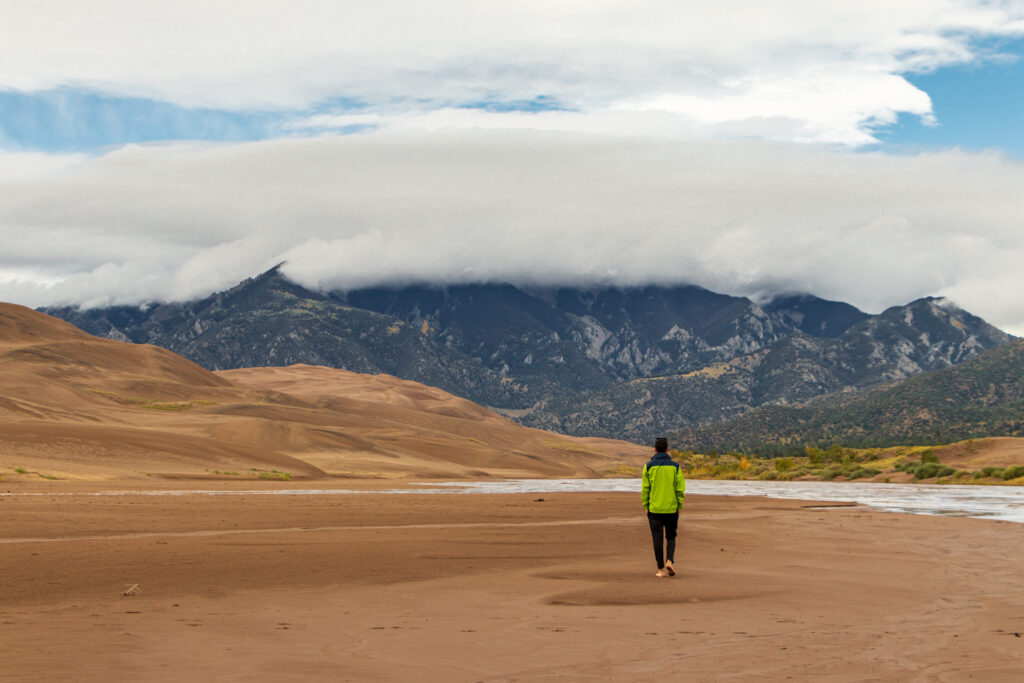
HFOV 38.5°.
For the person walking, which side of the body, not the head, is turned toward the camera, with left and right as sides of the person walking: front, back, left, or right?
back
